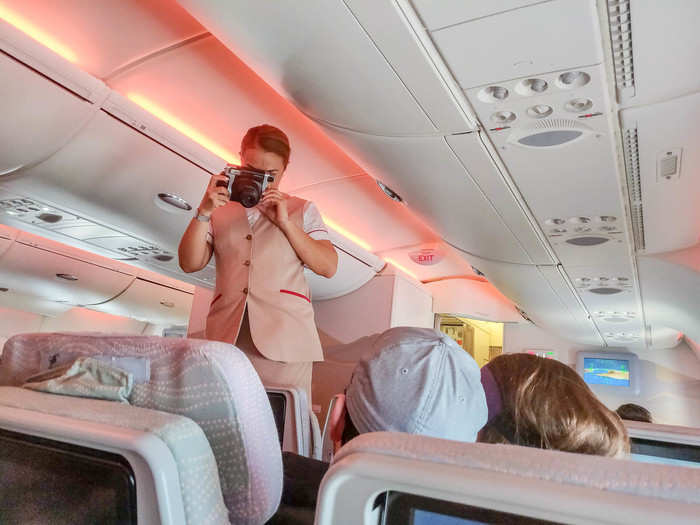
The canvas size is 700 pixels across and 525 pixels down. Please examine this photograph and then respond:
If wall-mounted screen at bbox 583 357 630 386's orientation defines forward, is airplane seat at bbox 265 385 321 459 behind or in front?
in front

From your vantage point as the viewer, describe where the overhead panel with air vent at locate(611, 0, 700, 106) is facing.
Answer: facing to the left of the viewer

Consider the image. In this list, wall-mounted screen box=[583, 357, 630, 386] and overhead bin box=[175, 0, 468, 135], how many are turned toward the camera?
1

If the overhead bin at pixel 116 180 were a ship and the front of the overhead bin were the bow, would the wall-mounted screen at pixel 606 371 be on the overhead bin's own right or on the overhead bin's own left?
on the overhead bin's own left

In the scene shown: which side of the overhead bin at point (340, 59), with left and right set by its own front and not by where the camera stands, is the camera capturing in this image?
left

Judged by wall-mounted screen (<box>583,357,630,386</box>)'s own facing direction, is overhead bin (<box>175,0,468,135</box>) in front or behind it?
in front

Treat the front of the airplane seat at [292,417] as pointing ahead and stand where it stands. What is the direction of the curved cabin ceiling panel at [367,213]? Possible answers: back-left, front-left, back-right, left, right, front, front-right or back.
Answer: front-left

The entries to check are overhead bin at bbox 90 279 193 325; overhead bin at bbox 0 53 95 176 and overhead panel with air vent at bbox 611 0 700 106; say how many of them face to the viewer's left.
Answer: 1

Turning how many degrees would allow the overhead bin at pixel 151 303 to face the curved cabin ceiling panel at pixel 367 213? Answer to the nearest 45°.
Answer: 0° — it already faces it
